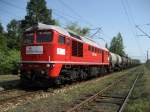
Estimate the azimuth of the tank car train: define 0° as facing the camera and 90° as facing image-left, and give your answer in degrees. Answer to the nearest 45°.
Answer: approximately 45°

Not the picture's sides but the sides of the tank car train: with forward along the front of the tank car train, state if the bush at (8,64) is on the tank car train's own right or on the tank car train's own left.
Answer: on the tank car train's own right
